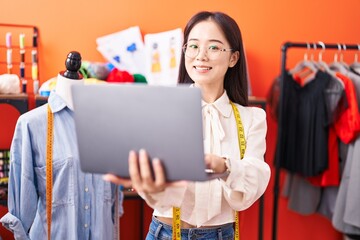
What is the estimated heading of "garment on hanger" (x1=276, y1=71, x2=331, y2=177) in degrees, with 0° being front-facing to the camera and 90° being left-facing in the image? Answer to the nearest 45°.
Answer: approximately 0°

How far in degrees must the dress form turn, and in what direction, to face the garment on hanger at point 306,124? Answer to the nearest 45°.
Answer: approximately 90° to its left

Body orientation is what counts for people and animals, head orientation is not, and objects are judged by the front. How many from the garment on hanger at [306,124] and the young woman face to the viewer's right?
0
